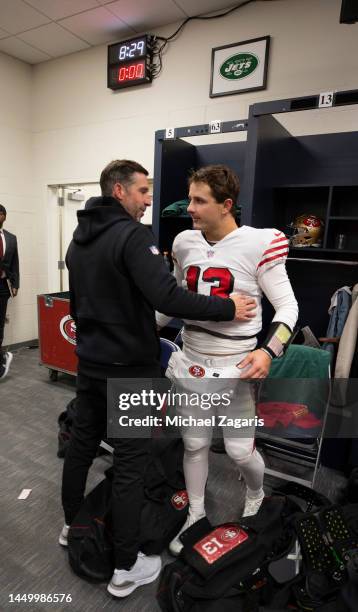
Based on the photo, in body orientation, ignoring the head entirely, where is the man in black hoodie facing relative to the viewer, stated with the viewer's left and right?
facing away from the viewer and to the right of the viewer

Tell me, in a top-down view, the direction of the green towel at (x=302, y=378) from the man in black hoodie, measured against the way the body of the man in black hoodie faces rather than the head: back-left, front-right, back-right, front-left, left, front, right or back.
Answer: front

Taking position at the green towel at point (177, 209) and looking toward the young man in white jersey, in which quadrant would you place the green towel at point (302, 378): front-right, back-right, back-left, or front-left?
front-left

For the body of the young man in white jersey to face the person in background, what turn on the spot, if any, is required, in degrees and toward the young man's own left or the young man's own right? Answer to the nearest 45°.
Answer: approximately 90° to the young man's own right

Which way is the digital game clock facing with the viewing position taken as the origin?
facing the viewer and to the left of the viewer

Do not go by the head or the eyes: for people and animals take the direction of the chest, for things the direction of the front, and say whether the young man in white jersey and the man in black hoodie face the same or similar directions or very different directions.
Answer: very different directions

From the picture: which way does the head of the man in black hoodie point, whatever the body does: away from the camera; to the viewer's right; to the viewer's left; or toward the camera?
to the viewer's right

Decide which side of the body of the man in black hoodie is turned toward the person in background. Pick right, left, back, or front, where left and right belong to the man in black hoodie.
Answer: left

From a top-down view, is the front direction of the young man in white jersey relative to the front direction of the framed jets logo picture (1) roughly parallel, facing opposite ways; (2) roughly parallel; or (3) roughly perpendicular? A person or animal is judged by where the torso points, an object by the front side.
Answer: roughly parallel

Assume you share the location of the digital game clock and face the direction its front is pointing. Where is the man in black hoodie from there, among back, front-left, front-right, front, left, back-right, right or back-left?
front-left

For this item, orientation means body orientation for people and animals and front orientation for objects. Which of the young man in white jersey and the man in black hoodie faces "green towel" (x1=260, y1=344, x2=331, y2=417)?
the man in black hoodie
